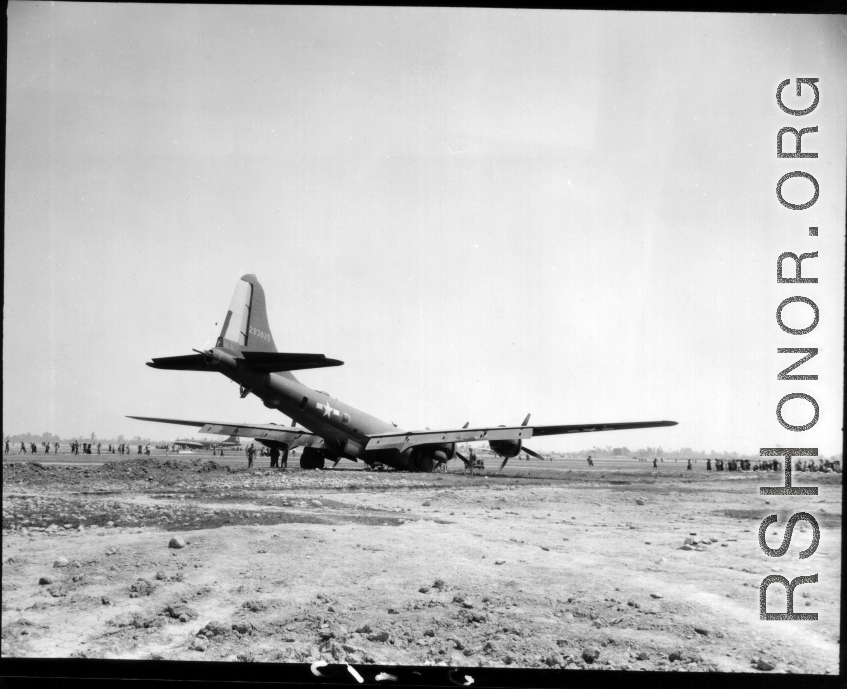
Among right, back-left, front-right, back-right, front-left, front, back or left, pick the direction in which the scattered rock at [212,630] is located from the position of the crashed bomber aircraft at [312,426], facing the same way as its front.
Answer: back-right

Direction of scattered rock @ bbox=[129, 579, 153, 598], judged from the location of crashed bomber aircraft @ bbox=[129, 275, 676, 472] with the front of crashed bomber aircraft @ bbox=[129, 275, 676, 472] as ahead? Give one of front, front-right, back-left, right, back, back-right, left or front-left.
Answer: back-right

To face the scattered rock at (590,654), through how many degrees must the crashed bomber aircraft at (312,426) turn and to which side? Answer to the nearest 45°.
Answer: approximately 135° to its right

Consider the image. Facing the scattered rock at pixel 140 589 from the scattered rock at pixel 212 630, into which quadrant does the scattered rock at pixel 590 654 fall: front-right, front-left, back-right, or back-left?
back-right

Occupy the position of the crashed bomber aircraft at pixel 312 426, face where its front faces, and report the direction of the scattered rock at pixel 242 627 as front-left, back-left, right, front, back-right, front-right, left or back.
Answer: back-right

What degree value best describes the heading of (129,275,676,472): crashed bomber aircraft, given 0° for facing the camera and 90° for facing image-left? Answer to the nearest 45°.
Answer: approximately 225°
